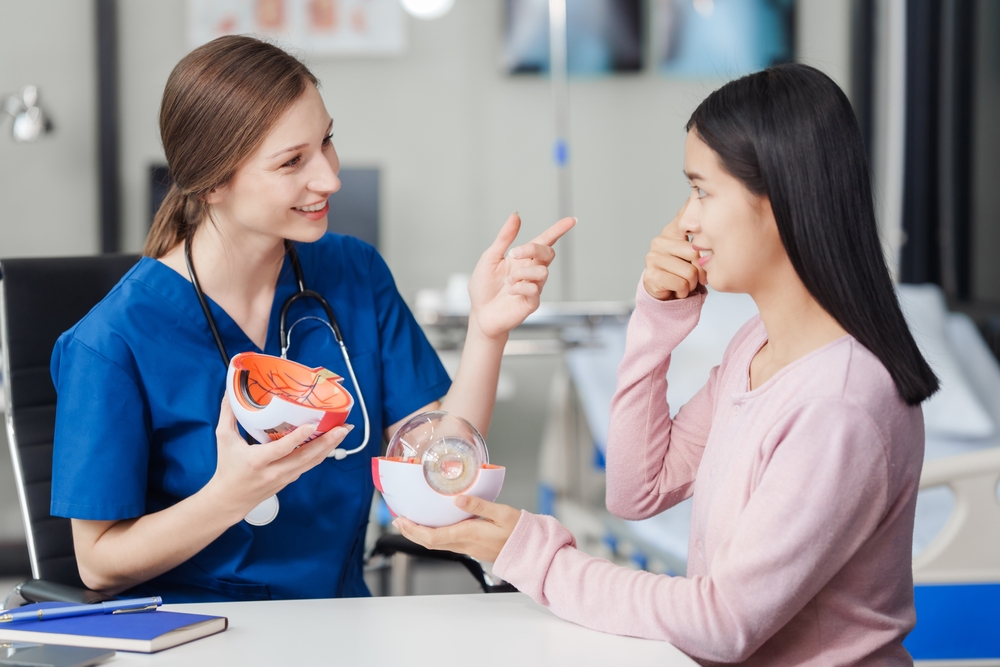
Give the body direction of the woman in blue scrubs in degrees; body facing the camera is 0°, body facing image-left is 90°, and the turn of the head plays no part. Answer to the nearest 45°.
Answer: approximately 315°

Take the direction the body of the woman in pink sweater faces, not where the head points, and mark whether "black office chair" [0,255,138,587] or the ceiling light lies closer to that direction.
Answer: the black office chair

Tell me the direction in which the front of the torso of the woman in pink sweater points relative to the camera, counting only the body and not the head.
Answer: to the viewer's left

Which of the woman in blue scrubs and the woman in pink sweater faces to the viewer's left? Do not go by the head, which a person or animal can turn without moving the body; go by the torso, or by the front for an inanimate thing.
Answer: the woman in pink sweater

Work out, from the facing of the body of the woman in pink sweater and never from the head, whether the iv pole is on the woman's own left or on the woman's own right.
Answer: on the woman's own right

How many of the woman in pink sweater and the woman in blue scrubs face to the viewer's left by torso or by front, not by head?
1
